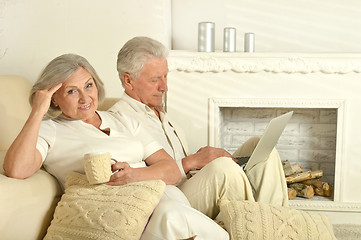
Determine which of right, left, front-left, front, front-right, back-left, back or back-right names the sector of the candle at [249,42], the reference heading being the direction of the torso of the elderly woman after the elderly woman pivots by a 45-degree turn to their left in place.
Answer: front-left

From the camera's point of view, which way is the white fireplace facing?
toward the camera

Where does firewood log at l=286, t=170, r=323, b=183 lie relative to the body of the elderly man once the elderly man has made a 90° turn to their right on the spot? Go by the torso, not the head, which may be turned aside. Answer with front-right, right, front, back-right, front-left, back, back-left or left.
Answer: back

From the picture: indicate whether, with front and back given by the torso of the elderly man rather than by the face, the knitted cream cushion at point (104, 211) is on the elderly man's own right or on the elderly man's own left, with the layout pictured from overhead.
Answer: on the elderly man's own right

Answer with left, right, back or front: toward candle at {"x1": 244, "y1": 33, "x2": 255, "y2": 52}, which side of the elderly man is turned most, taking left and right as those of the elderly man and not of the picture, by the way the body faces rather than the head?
left

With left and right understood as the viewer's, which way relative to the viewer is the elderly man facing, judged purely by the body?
facing the viewer and to the right of the viewer

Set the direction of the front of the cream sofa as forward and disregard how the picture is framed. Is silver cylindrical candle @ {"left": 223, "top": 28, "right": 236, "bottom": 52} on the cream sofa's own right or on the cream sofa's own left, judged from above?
on the cream sofa's own left
